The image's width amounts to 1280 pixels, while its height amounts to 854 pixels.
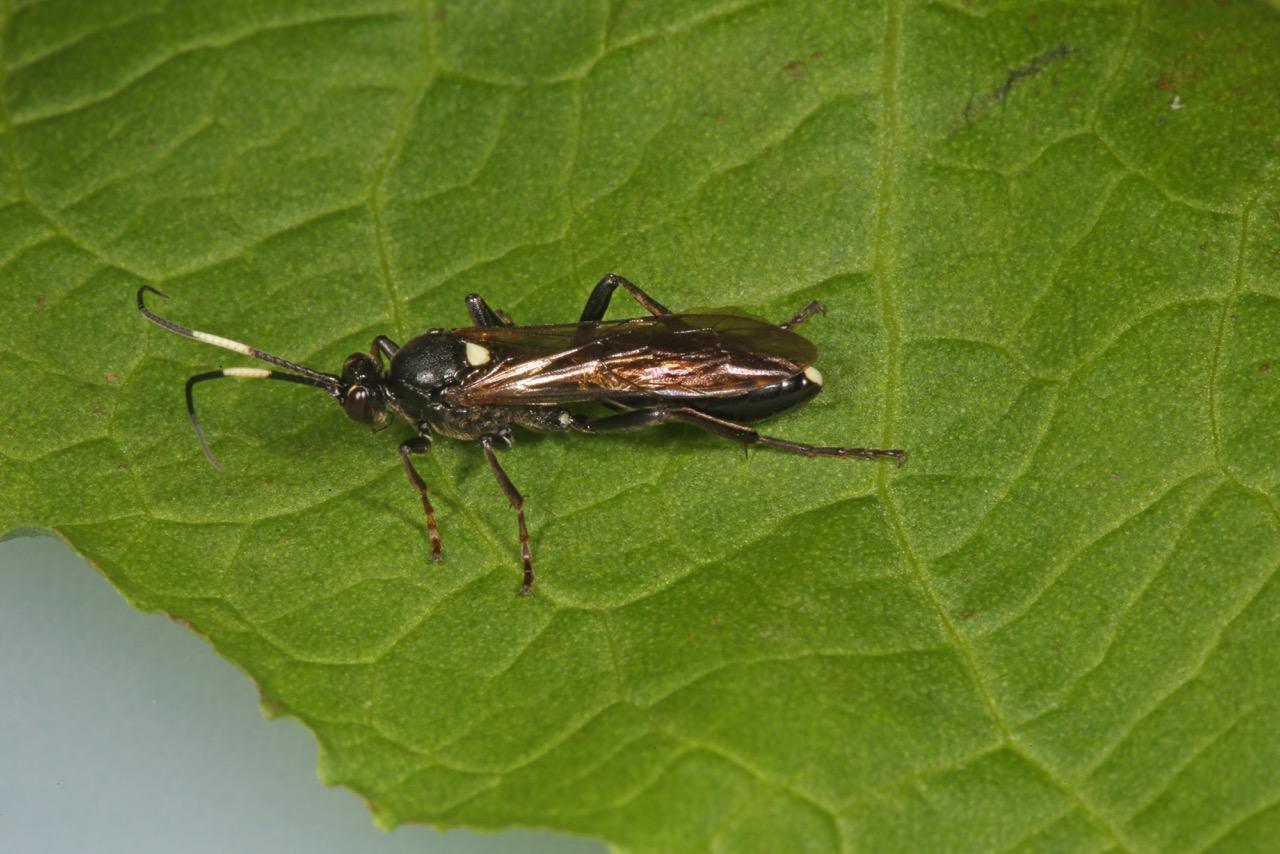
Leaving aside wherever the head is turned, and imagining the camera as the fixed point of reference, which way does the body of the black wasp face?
to the viewer's left
